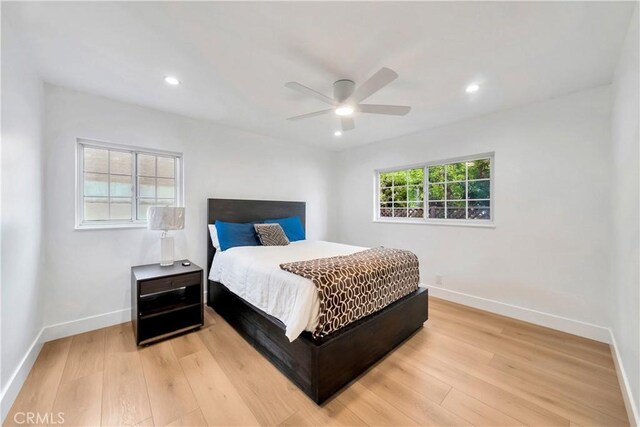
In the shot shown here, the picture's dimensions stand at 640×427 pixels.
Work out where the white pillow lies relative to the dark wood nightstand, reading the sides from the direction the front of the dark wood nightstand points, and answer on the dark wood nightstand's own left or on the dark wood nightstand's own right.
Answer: on the dark wood nightstand's own left

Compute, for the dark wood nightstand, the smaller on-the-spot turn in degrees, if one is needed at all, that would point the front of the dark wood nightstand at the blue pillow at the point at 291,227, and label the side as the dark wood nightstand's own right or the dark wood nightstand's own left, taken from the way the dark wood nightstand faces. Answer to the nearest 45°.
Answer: approximately 90° to the dark wood nightstand's own left

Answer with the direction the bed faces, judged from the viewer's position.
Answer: facing the viewer and to the right of the viewer

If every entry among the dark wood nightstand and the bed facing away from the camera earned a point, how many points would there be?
0

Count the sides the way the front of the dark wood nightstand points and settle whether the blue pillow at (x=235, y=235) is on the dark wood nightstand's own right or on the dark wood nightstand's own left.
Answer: on the dark wood nightstand's own left

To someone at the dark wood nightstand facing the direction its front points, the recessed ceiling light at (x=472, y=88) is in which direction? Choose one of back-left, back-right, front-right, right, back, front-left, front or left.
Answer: front-left

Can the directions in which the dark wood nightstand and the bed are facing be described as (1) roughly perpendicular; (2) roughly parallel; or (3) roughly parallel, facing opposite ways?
roughly parallel

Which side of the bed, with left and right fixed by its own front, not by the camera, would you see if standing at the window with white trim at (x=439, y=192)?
left

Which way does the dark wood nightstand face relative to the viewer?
toward the camera

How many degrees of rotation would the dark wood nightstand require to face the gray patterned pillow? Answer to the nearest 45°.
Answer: approximately 90° to its left
